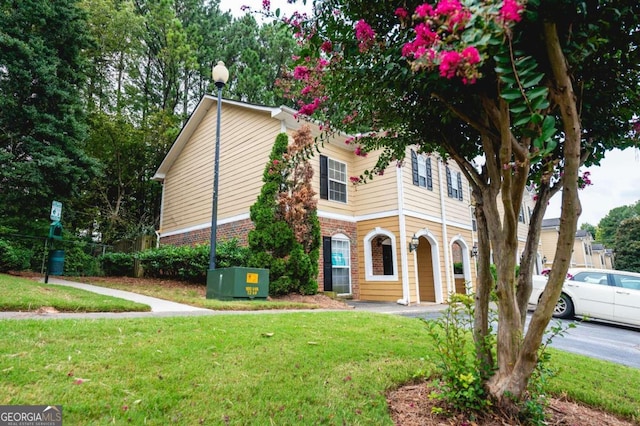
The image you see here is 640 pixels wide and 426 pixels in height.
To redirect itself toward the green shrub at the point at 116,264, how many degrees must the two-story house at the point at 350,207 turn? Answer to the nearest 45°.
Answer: approximately 135° to its right

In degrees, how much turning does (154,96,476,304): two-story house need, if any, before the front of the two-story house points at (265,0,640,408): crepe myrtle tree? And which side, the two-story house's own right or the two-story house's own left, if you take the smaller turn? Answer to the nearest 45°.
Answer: approximately 45° to the two-story house's own right

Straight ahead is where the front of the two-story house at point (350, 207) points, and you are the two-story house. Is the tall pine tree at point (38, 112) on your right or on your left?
on your right

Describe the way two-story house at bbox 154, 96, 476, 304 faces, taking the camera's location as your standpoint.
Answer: facing the viewer and to the right of the viewer

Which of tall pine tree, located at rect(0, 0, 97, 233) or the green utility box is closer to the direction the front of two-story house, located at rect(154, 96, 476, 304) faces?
the green utility box

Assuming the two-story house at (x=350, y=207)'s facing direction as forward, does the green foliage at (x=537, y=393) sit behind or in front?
in front

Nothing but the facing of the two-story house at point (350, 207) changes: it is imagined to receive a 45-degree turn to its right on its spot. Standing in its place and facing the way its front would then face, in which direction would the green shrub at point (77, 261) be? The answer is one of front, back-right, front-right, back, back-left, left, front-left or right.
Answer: right

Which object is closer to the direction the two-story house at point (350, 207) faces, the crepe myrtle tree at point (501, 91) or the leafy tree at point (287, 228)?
the crepe myrtle tree

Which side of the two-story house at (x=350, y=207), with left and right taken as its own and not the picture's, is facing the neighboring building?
left

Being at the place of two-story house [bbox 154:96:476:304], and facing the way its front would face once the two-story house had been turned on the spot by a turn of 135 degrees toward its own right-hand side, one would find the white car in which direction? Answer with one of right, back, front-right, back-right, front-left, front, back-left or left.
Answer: back-left
